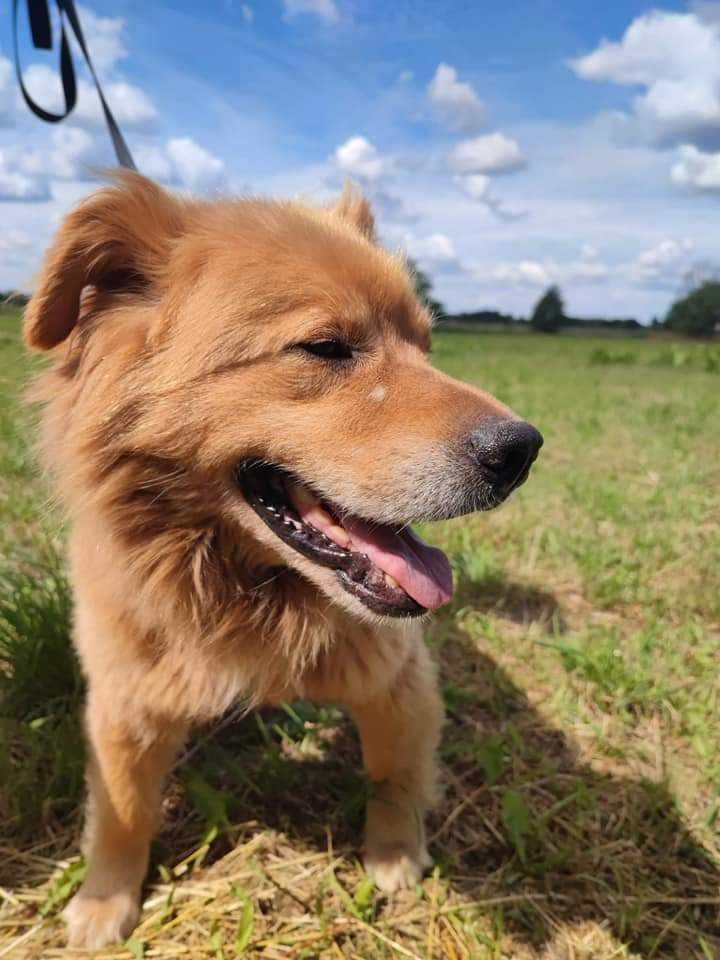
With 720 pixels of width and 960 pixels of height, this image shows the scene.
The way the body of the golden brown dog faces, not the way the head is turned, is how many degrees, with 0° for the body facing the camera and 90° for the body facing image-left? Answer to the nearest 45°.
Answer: approximately 315°

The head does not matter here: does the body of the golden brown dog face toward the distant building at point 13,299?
no
